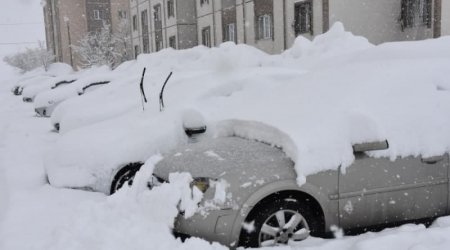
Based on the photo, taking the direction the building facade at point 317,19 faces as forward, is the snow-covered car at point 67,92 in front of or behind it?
in front

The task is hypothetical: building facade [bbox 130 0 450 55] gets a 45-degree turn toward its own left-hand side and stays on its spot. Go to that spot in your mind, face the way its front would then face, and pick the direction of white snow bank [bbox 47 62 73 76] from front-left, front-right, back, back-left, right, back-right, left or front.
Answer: back-right

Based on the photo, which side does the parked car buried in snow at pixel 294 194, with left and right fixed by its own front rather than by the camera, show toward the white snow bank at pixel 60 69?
right

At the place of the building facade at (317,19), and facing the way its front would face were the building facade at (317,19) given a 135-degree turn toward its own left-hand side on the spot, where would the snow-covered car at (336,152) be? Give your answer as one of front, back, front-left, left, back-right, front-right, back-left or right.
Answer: right

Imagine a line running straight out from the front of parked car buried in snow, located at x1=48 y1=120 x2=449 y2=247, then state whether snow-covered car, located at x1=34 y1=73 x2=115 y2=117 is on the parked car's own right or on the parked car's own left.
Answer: on the parked car's own right

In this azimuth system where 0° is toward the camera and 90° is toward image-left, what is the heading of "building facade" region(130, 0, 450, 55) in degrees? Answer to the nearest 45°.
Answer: approximately 45°

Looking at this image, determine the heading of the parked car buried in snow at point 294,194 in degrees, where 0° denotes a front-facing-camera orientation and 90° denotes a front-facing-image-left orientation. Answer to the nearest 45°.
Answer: approximately 45°
